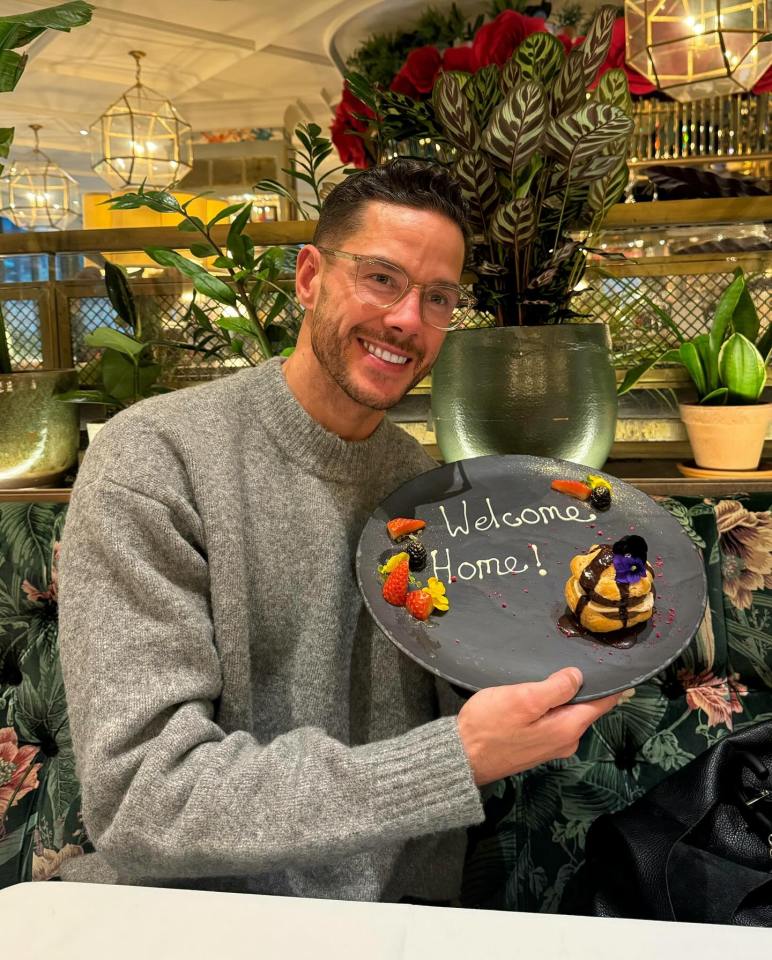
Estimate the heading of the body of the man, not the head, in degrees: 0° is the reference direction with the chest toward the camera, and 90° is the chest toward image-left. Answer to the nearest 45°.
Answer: approximately 315°

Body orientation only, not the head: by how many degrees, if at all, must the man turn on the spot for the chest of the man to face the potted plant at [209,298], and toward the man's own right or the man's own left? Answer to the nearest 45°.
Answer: approximately 135° to the man's own left

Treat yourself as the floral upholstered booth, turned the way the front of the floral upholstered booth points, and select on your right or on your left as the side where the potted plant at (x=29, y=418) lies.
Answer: on your right

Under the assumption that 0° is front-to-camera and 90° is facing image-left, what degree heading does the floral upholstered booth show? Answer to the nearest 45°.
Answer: approximately 0°

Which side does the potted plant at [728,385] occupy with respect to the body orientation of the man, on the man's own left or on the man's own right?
on the man's own left

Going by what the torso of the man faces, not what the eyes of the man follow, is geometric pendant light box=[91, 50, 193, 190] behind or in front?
behind

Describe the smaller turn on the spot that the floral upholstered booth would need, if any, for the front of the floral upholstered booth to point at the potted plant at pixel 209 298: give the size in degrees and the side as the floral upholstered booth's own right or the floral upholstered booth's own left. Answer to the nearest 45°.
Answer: approximately 135° to the floral upholstered booth's own right
